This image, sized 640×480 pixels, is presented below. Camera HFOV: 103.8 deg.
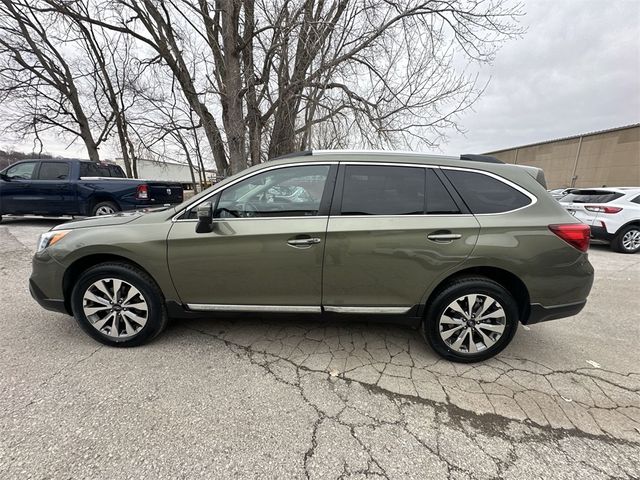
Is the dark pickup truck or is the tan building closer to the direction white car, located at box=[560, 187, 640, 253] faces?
the tan building

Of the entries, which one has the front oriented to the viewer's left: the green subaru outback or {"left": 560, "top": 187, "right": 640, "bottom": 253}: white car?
the green subaru outback

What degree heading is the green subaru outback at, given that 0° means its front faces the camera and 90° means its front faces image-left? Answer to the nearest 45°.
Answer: approximately 90°

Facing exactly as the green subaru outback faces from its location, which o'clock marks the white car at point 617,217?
The white car is roughly at 5 o'clock from the green subaru outback.

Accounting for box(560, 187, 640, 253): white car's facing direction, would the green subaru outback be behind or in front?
behind

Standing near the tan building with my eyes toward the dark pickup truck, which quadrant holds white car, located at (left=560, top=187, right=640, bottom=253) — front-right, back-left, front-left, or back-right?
front-left

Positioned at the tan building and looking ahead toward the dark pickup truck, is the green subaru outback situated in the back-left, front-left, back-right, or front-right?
front-left

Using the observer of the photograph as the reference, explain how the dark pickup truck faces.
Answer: facing away from the viewer and to the left of the viewer

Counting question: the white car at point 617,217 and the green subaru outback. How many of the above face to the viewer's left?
1

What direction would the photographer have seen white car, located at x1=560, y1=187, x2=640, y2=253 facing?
facing away from the viewer and to the right of the viewer

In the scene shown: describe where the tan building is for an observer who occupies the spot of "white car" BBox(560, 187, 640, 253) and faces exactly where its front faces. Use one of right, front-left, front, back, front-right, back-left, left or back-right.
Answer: front-left

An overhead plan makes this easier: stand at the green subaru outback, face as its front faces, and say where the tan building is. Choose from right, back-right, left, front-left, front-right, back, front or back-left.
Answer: back-right

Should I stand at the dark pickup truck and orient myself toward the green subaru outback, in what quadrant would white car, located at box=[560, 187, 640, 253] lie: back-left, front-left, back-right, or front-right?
front-left

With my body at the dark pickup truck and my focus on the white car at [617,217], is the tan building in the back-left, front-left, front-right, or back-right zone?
front-left

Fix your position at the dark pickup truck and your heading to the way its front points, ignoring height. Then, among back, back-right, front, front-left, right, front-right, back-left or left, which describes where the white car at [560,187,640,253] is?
back

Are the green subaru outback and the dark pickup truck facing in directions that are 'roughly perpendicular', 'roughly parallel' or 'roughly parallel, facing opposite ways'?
roughly parallel
